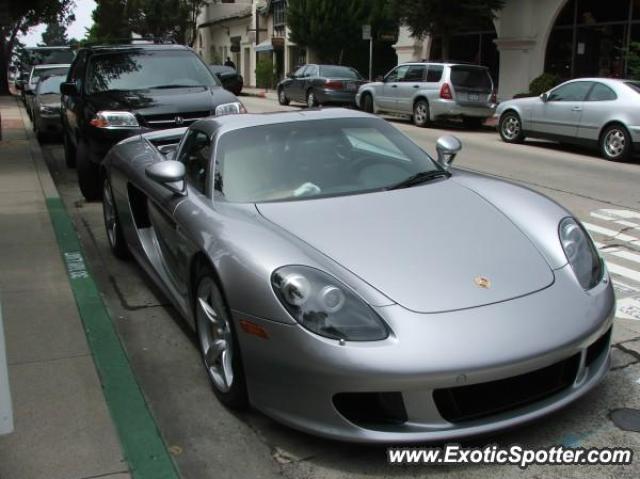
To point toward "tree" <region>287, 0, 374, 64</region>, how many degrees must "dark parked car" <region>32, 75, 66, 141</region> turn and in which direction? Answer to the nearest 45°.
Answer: approximately 135° to its left

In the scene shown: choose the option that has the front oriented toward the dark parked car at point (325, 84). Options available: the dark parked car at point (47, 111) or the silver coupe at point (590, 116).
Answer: the silver coupe

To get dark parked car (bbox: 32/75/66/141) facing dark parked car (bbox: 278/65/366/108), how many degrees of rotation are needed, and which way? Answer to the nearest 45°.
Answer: approximately 135° to its left

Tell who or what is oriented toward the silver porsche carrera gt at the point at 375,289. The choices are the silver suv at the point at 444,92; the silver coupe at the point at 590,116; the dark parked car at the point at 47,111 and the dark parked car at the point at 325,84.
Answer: the dark parked car at the point at 47,111

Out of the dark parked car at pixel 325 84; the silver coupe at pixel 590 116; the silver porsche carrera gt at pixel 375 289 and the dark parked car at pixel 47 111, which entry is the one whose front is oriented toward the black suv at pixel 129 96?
the dark parked car at pixel 47 111

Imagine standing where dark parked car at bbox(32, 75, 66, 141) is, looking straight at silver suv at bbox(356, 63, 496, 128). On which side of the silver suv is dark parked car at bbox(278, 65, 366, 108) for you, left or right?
left

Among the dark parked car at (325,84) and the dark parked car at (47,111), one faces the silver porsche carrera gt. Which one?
the dark parked car at (47,111)

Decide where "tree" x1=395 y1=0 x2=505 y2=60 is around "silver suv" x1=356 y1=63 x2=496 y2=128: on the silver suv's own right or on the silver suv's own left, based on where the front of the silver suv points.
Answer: on the silver suv's own right

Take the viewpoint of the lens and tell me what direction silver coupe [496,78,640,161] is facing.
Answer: facing away from the viewer and to the left of the viewer

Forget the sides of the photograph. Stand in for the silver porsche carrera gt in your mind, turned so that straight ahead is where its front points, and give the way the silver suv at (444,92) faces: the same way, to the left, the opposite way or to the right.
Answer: the opposite way

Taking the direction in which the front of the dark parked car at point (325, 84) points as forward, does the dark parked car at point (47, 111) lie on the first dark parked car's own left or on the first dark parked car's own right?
on the first dark parked car's own left

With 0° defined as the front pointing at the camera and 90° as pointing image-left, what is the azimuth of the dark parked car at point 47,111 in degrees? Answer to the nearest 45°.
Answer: approximately 0°

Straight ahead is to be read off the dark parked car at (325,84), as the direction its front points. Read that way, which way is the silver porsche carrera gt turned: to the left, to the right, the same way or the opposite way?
the opposite way

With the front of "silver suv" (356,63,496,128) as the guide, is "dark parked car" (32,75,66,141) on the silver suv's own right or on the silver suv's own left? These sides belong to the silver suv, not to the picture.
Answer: on the silver suv's own left

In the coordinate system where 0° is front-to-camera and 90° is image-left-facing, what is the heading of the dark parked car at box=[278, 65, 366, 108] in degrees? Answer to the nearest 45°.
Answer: approximately 135°
